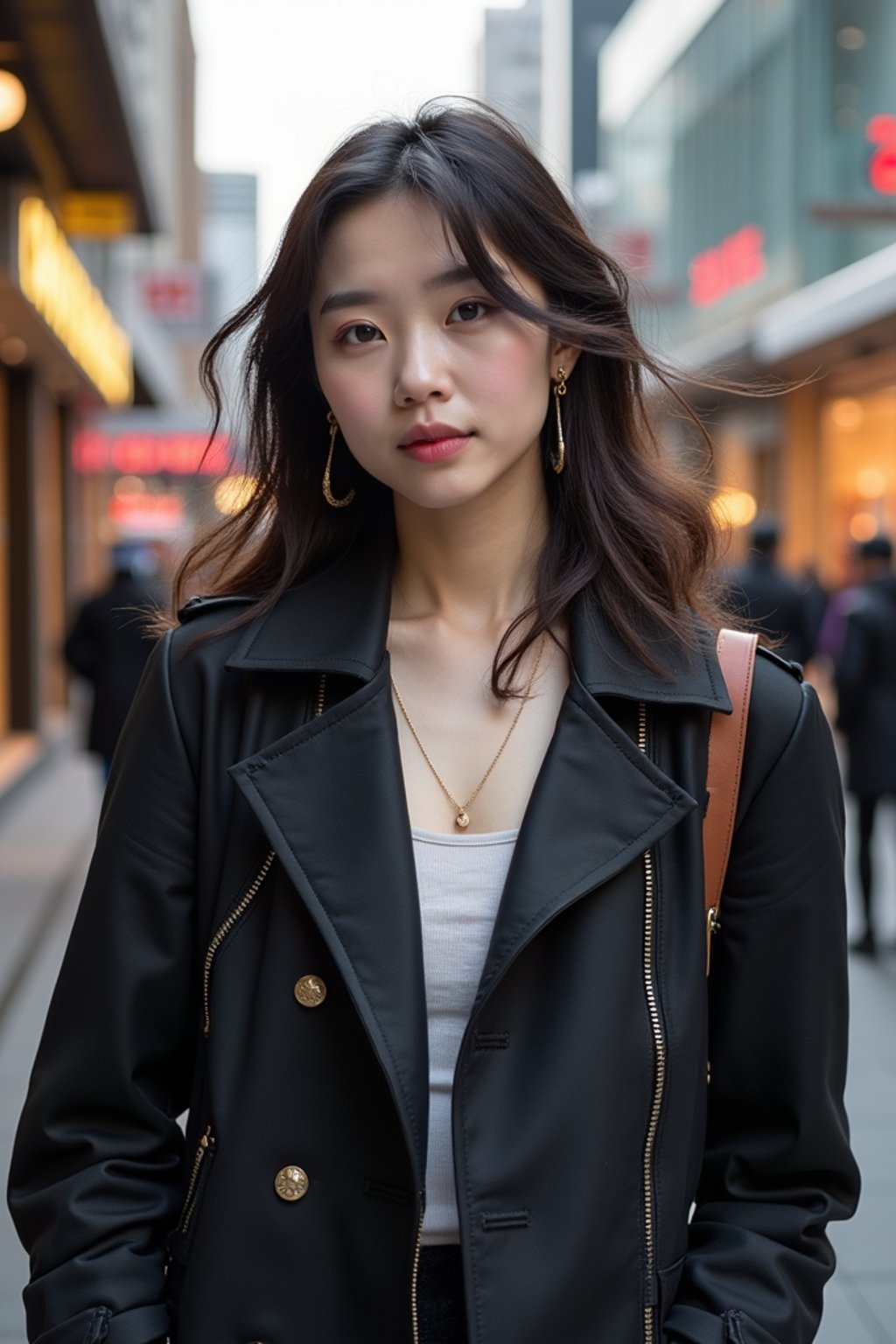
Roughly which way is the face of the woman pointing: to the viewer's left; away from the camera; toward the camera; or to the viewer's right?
toward the camera

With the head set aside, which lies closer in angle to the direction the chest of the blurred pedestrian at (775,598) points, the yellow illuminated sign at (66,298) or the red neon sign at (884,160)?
the red neon sign

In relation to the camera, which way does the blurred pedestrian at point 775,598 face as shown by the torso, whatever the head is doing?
away from the camera

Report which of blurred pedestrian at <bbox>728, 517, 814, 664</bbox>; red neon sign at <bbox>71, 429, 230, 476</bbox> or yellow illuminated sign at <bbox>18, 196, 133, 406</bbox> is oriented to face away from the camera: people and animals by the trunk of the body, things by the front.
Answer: the blurred pedestrian

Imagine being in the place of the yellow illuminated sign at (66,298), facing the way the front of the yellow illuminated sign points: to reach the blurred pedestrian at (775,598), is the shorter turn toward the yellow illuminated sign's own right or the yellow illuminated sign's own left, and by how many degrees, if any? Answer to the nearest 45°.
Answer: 0° — it already faces them

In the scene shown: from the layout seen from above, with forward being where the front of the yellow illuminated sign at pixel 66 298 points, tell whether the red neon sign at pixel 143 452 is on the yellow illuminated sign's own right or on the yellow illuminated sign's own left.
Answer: on the yellow illuminated sign's own left

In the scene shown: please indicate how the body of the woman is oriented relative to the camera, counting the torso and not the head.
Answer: toward the camera

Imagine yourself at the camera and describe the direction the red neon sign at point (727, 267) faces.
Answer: facing the viewer and to the left of the viewer

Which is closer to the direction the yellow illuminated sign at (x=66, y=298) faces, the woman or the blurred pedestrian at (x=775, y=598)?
the blurred pedestrian

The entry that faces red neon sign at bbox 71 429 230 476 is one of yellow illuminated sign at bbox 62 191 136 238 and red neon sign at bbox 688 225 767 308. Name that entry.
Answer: red neon sign at bbox 688 225 767 308

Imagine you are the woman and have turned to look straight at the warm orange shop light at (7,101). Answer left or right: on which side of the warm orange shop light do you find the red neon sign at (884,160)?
right

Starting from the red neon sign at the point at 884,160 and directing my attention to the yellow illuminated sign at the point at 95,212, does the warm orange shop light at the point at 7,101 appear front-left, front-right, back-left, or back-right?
front-left

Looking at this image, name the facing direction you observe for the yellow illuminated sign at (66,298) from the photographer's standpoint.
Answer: facing the viewer and to the right of the viewer
